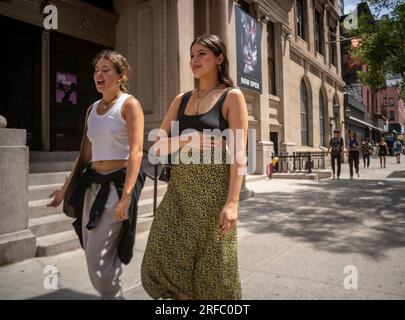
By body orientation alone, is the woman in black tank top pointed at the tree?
no

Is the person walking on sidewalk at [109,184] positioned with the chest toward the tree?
no

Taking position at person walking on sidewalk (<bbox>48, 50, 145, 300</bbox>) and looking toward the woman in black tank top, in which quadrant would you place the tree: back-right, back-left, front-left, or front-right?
front-left

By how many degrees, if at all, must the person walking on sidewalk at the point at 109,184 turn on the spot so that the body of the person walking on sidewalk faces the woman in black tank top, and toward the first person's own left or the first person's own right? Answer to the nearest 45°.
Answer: approximately 90° to the first person's own left

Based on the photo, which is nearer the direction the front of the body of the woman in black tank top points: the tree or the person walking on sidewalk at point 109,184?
the person walking on sidewalk

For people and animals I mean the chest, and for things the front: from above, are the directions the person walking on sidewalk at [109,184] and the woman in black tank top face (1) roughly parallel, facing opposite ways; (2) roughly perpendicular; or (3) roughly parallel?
roughly parallel

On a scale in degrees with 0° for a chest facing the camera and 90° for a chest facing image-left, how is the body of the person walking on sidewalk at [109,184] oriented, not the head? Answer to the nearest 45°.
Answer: approximately 45°

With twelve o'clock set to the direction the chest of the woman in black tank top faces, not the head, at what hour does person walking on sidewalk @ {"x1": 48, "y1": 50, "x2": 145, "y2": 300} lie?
The person walking on sidewalk is roughly at 2 o'clock from the woman in black tank top.

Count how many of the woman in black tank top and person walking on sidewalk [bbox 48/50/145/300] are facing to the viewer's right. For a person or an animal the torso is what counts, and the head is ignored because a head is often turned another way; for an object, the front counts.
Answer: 0

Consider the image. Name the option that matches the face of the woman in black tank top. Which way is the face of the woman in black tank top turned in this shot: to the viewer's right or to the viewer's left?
to the viewer's left

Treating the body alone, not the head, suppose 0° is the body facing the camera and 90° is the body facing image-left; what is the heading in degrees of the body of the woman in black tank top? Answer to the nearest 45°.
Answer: approximately 45°
